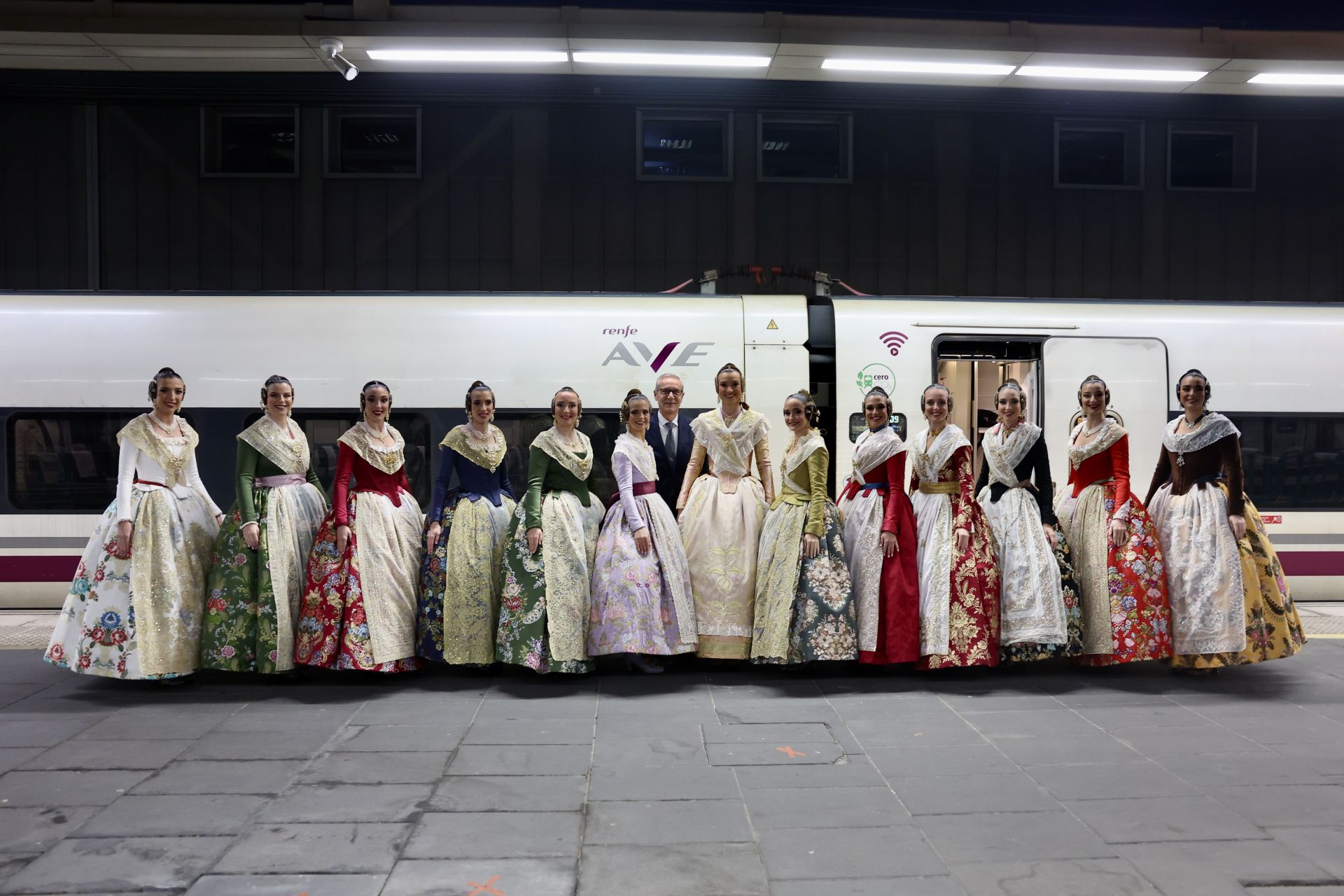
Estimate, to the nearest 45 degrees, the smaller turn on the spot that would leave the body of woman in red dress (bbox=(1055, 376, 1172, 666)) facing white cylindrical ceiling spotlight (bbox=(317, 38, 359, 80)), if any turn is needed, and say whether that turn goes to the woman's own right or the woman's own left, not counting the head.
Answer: approximately 45° to the woman's own right

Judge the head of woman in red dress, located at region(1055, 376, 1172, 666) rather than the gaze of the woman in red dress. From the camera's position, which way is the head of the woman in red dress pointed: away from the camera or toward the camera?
toward the camera

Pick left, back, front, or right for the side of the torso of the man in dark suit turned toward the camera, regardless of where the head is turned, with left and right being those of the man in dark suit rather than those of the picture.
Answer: front

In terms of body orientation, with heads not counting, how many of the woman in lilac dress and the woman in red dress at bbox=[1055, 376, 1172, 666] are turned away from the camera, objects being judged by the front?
0

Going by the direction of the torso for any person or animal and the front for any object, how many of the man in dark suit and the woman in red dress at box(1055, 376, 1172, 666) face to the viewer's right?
0

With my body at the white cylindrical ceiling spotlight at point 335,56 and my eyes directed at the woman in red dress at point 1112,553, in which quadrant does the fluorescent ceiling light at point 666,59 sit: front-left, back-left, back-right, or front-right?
front-left

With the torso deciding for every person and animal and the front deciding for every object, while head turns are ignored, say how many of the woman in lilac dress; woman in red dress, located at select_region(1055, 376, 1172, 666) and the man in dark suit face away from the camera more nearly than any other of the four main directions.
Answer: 0

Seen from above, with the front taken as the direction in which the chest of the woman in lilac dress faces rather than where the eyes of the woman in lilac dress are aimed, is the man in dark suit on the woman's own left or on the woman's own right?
on the woman's own left

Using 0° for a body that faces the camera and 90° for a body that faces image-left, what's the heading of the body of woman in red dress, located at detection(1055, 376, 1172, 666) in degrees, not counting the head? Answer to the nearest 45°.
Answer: approximately 45°

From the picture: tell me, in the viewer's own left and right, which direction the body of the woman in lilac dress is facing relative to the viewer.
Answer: facing the viewer and to the right of the viewer
